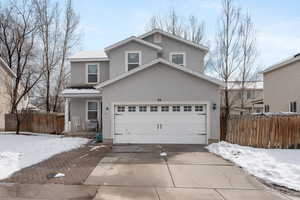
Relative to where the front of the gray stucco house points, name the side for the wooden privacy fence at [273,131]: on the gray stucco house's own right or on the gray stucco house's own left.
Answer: on the gray stucco house's own left

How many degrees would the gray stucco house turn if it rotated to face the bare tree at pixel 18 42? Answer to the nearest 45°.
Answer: approximately 135° to its right

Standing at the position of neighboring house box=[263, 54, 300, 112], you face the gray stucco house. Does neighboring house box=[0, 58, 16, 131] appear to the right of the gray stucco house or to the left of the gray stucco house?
right

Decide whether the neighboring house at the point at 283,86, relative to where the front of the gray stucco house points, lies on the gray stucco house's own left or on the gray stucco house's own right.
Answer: on the gray stucco house's own left

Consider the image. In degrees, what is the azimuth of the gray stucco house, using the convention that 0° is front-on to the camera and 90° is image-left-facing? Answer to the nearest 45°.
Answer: approximately 0°

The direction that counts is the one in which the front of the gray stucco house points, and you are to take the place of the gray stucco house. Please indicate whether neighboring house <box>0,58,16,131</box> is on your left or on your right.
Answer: on your right

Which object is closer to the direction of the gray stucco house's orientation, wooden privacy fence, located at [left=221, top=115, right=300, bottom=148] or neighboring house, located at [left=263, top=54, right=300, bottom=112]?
the wooden privacy fence
